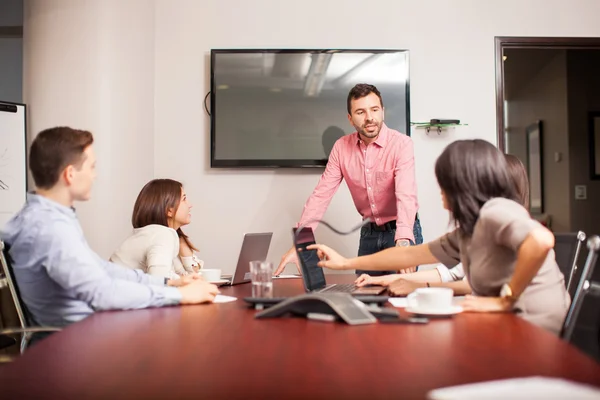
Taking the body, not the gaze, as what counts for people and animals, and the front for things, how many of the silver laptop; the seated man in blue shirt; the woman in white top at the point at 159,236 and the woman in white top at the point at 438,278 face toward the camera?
0

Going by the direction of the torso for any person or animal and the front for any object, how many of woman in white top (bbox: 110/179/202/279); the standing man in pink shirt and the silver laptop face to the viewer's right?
1

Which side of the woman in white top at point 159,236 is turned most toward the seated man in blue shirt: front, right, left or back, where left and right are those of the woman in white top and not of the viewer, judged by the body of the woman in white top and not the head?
right

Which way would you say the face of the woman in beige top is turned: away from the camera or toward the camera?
away from the camera

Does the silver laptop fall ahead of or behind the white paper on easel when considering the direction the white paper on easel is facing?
ahead

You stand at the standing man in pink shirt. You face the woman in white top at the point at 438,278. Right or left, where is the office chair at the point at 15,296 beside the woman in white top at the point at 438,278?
right

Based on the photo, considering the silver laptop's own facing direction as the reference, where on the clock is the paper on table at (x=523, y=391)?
The paper on table is roughly at 7 o'clock from the silver laptop.

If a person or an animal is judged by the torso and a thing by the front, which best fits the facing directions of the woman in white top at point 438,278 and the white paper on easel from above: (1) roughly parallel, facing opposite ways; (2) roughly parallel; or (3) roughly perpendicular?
roughly parallel, facing opposite ways

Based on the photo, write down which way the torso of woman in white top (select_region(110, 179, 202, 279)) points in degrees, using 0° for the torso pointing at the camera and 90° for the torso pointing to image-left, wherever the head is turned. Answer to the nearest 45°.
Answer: approximately 270°

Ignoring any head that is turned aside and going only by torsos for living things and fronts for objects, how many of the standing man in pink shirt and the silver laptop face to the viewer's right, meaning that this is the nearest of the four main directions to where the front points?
0

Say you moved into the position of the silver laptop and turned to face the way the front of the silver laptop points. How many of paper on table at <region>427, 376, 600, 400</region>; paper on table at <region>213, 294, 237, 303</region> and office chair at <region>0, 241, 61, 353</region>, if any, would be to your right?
0

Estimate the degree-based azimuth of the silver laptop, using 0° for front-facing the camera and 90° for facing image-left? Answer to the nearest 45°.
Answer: approximately 135°

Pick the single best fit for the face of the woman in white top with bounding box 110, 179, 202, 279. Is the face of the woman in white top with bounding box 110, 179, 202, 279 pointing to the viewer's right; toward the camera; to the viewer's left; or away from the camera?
to the viewer's right

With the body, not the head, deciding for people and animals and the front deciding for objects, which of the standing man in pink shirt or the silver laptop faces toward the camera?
the standing man in pink shirt

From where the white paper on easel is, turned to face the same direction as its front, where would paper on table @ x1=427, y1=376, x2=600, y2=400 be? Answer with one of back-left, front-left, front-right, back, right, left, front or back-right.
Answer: front-right

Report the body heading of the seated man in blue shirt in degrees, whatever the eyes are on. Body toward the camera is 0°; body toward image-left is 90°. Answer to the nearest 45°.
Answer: approximately 225°

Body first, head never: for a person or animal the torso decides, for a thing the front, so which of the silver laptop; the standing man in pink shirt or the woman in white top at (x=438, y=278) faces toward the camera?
the standing man in pink shirt

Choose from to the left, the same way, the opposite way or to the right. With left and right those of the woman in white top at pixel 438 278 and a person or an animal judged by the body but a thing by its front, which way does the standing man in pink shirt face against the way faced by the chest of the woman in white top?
to the left

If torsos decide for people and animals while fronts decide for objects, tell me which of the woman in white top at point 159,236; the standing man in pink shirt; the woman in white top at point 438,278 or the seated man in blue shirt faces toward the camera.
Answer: the standing man in pink shirt

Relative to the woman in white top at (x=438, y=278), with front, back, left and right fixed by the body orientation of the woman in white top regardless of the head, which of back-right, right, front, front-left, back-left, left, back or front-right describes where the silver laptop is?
front

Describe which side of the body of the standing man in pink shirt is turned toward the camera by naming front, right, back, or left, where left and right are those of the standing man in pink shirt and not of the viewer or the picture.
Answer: front
